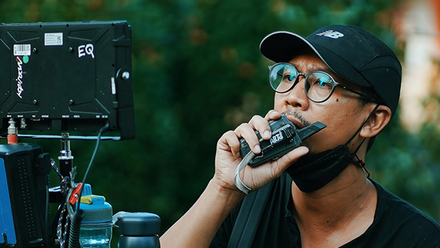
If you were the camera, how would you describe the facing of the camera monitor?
facing away from the viewer and to the right of the viewer

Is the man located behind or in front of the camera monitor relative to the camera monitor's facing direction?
in front

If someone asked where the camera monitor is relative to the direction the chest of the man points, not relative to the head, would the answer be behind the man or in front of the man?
in front

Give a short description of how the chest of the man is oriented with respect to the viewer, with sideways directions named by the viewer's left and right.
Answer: facing the viewer and to the left of the viewer

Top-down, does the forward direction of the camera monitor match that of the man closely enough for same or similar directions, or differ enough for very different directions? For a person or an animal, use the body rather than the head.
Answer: very different directions
